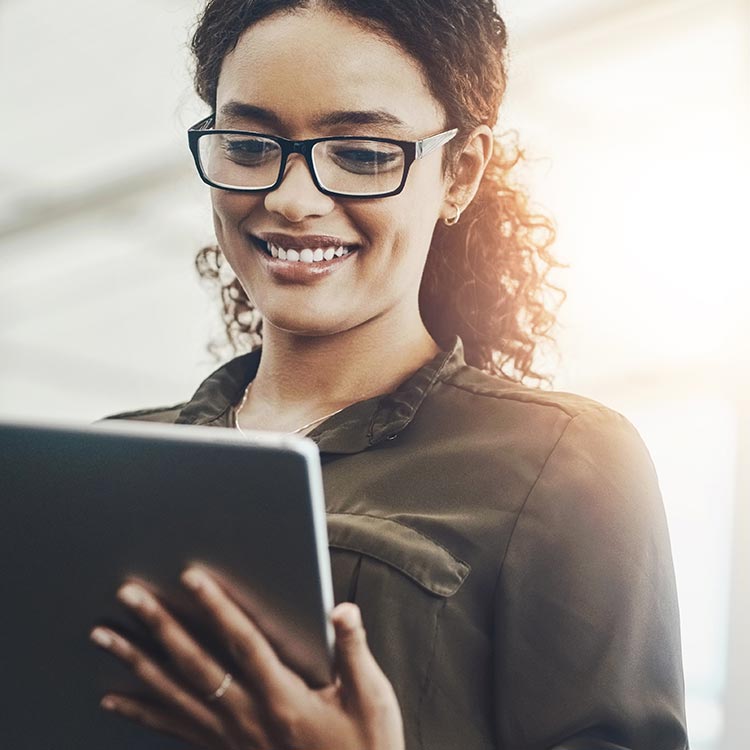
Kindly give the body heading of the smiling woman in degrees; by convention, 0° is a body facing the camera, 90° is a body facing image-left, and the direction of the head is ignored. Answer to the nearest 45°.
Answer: approximately 45°
